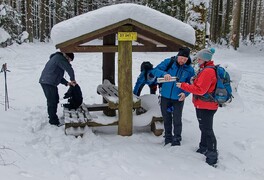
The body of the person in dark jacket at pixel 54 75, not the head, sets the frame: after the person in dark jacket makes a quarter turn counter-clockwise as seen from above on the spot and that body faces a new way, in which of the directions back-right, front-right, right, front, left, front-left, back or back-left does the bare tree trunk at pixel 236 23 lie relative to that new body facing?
front-right

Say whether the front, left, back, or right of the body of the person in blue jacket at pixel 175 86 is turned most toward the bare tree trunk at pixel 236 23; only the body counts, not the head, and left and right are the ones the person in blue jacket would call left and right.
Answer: back

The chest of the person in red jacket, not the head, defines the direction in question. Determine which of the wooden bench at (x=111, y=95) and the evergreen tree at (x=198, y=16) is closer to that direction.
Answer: the wooden bench

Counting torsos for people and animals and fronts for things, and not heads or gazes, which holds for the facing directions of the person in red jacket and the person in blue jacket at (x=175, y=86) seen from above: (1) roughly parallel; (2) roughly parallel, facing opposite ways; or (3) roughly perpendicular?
roughly perpendicular

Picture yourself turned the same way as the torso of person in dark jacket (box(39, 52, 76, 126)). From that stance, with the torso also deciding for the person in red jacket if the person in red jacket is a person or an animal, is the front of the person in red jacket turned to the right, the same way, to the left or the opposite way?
the opposite way

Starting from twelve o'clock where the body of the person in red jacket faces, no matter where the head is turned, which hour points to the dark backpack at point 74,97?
The dark backpack is roughly at 1 o'clock from the person in red jacket.

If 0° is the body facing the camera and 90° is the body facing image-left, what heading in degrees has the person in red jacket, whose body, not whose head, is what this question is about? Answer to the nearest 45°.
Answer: approximately 90°

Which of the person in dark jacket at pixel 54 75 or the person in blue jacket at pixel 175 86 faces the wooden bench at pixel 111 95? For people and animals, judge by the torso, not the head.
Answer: the person in dark jacket

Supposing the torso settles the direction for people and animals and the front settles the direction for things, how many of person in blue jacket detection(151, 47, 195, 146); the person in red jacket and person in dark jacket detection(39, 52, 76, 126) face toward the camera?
1

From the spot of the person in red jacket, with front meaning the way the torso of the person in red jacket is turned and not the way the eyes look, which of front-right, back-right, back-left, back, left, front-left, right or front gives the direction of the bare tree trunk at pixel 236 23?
right

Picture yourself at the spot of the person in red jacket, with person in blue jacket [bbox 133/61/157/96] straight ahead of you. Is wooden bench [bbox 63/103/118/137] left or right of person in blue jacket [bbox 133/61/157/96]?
left

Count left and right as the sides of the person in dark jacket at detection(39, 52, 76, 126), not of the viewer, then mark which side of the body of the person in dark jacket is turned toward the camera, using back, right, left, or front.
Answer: right

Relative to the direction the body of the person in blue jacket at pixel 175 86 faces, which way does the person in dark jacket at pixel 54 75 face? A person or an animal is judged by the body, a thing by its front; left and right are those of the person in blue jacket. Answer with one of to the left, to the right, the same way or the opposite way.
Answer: to the left
